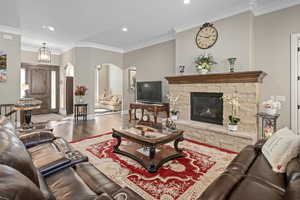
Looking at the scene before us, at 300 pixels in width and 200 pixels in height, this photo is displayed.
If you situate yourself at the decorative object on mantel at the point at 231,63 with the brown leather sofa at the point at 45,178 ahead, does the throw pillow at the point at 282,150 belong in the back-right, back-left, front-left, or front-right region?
front-left

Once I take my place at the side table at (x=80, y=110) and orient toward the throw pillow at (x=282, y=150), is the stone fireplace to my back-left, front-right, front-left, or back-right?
front-left

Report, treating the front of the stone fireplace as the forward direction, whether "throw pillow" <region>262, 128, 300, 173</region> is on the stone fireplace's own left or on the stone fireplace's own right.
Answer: on the stone fireplace's own left

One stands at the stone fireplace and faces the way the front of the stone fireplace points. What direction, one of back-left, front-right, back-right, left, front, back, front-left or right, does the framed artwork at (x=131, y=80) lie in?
right

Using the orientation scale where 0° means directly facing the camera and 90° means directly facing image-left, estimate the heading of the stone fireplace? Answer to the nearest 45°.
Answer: approximately 45°

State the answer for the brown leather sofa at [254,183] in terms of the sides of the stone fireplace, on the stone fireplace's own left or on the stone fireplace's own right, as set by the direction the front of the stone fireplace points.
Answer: on the stone fireplace's own left

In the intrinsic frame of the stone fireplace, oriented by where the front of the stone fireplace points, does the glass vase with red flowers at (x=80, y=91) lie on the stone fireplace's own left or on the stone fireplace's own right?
on the stone fireplace's own right

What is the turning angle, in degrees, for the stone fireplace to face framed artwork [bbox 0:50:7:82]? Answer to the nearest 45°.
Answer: approximately 45° to its right

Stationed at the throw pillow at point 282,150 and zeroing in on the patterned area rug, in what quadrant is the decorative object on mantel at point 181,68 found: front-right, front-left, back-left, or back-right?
front-right

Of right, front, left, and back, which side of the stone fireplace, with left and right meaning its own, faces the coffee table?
front

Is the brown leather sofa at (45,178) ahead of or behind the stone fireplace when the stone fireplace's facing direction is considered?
ahead

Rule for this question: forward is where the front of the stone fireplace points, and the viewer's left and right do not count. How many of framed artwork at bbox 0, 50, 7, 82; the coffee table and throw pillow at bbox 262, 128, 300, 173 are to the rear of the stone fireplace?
0

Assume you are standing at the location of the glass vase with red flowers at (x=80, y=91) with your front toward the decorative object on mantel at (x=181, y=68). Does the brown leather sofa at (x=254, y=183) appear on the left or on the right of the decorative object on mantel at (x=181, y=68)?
right
